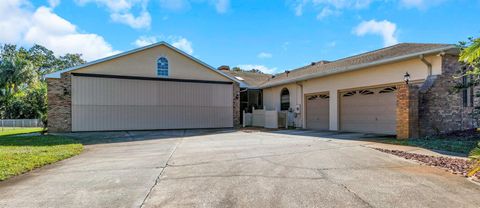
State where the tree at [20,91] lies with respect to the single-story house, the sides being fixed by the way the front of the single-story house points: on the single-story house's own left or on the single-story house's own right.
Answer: on the single-story house's own right

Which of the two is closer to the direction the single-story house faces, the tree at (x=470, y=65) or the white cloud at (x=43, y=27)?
the tree

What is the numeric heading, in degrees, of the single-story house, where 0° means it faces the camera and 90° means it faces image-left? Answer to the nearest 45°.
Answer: approximately 0°
